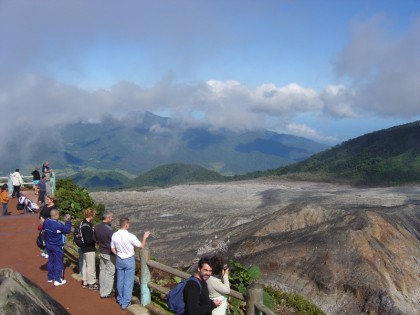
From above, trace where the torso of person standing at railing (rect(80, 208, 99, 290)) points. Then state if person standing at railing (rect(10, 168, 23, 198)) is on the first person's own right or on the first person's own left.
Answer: on the first person's own left

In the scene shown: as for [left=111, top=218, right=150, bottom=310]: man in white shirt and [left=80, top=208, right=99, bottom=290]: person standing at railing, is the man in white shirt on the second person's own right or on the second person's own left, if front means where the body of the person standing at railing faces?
on the second person's own right

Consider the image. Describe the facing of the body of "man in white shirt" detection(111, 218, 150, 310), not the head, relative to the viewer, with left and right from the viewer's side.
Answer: facing away from the viewer and to the right of the viewer

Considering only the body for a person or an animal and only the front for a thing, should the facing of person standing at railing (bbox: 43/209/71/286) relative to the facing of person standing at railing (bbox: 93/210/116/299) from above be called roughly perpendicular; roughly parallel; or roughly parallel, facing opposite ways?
roughly parallel

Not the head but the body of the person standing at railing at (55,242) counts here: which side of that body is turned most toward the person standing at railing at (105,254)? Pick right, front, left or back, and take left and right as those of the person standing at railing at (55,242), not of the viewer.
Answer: right

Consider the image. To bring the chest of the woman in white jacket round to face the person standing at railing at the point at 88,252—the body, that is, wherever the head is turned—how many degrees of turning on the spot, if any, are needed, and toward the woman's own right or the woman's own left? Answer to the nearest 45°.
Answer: approximately 135° to the woman's own left

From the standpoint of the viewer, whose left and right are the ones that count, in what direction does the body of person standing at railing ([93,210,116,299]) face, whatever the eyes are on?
facing away from the viewer and to the right of the viewer

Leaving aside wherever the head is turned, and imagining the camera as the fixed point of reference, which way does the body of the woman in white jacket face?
to the viewer's right

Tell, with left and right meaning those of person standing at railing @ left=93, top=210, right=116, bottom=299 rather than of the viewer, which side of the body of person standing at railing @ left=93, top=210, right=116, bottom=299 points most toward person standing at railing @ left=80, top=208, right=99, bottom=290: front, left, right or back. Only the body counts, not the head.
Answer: left

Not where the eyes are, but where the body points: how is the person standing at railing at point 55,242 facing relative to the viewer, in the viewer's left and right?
facing away from the viewer and to the right of the viewer

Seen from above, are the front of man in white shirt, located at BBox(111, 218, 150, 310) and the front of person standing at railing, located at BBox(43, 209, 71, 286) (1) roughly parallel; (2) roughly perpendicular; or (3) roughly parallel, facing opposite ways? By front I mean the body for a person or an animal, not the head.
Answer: roughly parallel
